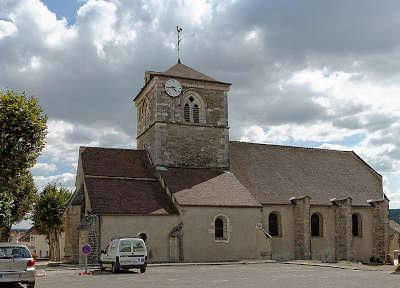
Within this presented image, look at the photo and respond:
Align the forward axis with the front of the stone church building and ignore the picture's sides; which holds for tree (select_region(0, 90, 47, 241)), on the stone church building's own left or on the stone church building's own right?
on the stone church building's own right

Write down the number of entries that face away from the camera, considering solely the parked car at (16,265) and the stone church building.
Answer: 1

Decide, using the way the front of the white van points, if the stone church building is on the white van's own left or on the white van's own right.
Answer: on the white van's own right

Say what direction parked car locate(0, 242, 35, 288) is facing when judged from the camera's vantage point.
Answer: facing away from the viewer

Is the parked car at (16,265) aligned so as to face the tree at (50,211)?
yes
